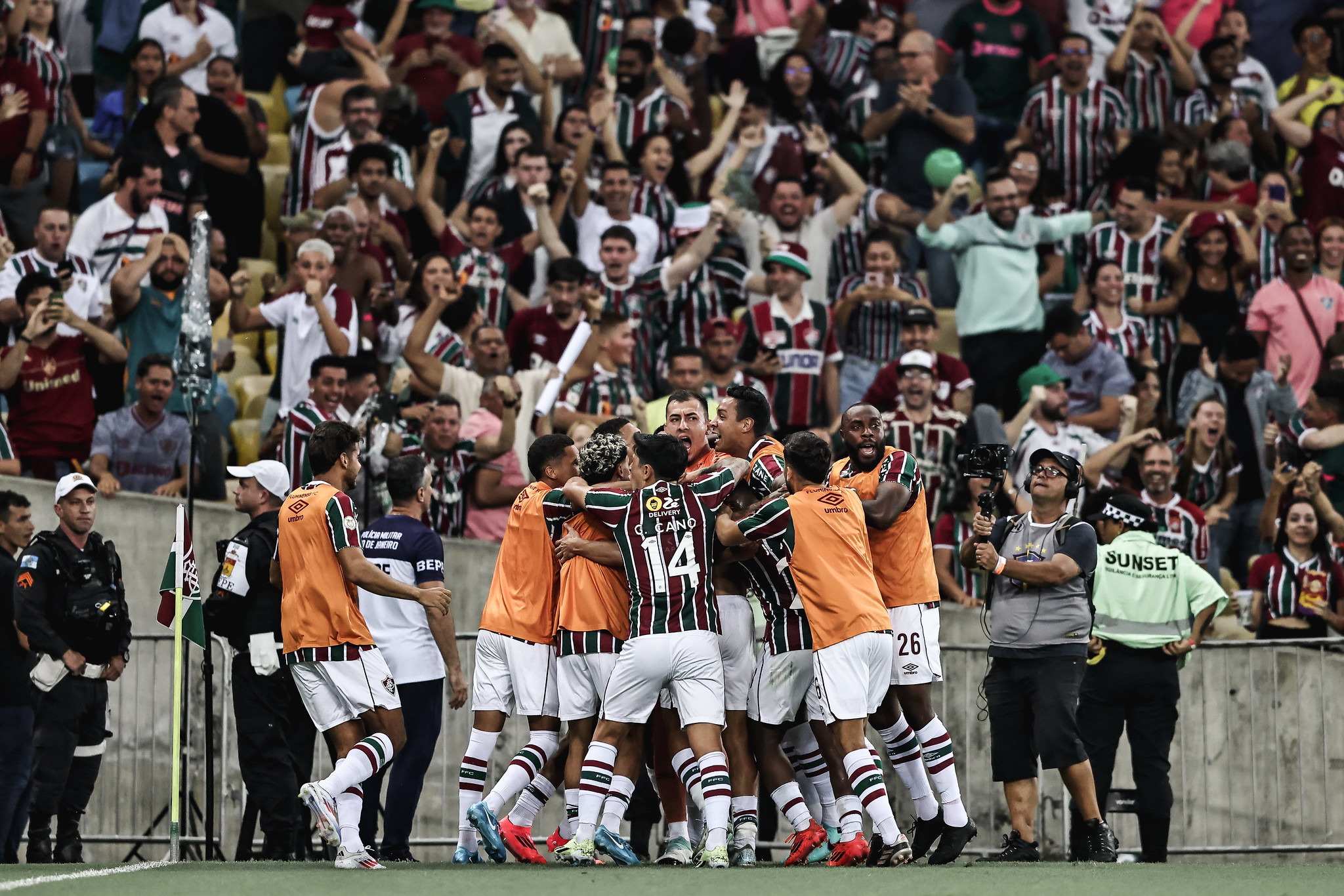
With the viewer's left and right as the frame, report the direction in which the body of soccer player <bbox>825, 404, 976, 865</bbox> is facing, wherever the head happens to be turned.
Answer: facing the viewer and to the left of the viewer

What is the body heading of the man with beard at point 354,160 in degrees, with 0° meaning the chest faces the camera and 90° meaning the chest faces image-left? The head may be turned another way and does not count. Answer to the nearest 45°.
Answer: approximately 0°

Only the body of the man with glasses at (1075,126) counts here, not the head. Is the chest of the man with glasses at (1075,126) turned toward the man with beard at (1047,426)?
yes

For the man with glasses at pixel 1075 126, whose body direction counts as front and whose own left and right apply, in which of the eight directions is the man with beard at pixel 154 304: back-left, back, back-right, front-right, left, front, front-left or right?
front-right

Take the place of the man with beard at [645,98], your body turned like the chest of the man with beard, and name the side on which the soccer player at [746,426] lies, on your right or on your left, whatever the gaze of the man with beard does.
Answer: on your left

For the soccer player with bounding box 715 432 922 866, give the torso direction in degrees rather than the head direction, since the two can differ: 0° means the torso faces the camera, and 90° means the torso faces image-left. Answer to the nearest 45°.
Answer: approximately 135°

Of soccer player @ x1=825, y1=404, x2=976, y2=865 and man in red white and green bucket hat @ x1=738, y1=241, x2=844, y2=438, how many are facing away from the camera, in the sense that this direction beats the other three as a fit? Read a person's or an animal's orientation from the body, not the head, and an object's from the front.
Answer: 0

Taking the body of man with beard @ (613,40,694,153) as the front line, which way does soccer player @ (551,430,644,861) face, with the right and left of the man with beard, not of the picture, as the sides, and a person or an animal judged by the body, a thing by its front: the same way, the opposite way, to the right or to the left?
the opposite way

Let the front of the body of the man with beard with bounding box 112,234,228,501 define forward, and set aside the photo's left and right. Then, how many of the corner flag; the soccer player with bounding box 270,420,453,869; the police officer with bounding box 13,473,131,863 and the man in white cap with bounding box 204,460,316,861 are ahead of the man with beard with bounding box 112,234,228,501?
4

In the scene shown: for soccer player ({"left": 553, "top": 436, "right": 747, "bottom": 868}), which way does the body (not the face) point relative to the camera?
away from the camera

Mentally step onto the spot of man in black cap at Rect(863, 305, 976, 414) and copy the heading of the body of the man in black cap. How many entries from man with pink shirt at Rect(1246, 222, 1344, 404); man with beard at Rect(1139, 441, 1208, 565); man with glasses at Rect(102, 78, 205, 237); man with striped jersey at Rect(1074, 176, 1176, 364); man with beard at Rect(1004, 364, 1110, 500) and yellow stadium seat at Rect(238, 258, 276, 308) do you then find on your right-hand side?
2

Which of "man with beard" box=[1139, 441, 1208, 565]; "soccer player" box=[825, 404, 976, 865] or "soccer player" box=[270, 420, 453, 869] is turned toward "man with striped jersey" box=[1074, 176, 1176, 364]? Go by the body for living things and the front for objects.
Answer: "soccer player" box=[270, 420, 453, 869]

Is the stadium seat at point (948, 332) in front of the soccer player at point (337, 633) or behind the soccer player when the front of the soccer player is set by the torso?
in front
